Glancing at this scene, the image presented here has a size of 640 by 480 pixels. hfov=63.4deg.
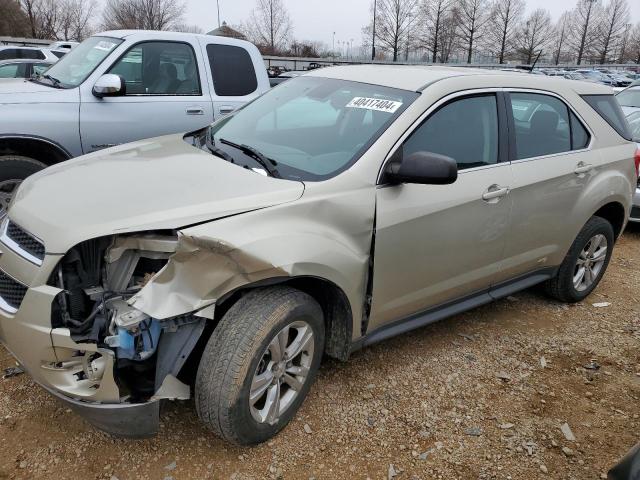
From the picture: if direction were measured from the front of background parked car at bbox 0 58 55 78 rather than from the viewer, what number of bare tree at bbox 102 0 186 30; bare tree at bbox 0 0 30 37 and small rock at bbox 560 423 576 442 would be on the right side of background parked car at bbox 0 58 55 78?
2

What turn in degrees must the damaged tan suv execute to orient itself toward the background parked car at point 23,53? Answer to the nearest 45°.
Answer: approximately 90° to its right

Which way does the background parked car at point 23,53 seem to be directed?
to the viewer's left

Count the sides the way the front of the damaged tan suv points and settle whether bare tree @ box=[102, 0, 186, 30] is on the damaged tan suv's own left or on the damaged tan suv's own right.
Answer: on the damaged tan suv's own right

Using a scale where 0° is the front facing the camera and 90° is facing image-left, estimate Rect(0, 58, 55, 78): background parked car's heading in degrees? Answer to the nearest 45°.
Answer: approximately 90°

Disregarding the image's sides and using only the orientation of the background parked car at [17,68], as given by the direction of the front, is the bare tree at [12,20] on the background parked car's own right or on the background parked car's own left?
on the background parked car's own right

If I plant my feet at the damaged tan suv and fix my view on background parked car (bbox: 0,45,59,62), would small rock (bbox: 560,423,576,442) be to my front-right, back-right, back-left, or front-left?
back-right

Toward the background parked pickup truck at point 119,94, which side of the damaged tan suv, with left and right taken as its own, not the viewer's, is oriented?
right

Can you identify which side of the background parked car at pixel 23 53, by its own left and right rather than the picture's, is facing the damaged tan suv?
left

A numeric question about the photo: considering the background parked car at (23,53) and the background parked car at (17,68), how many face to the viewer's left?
2
